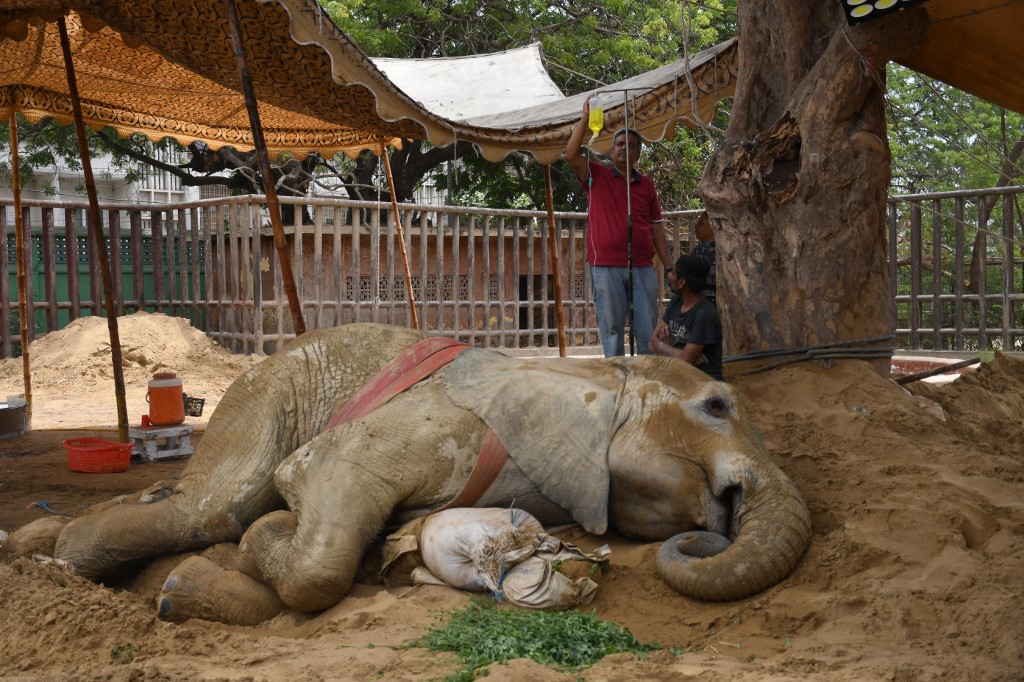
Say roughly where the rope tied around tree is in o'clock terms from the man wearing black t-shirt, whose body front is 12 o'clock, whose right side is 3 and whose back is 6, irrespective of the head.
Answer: The rope tied around tree is roughly at 8 o'clock from the man wearing black t-shirt.

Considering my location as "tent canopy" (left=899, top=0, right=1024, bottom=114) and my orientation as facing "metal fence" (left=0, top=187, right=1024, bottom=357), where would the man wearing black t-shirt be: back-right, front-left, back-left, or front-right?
front-left

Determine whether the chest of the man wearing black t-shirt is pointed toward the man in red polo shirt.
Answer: no

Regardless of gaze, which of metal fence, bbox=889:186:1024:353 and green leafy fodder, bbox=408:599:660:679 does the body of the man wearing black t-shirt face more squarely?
the green leafy fodder

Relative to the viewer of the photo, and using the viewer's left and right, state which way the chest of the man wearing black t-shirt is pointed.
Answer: facing the viewer and to the left of the viewer

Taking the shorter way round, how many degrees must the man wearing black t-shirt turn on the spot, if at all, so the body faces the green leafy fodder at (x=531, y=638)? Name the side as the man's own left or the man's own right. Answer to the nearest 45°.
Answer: approximately 45° to the man's own left

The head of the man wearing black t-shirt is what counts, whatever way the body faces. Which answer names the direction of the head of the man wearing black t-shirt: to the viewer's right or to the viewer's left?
to the viewer's left

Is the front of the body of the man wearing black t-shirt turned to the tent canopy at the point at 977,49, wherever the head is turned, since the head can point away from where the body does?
no

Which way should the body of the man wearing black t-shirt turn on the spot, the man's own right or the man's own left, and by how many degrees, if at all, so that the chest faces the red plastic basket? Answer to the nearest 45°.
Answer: approximately 45° to the man's own right

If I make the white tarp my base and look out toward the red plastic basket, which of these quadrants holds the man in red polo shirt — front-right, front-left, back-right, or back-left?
front-left

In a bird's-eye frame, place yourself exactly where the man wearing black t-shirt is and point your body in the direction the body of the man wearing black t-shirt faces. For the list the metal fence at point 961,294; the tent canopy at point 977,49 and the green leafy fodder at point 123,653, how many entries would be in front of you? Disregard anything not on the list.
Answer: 1

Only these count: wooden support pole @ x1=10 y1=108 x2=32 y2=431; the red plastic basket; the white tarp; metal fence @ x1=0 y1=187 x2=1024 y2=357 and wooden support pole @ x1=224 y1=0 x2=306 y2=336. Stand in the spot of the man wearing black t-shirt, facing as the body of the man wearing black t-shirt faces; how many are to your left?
0

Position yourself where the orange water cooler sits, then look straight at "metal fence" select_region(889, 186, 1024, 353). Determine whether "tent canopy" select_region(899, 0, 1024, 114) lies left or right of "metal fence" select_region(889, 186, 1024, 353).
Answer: right

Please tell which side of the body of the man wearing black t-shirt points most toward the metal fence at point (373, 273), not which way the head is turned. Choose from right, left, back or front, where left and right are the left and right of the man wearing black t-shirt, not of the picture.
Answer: right

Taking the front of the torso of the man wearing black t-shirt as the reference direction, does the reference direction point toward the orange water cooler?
no

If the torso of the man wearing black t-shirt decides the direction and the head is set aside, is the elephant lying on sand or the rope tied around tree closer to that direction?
the elephant lying on sand

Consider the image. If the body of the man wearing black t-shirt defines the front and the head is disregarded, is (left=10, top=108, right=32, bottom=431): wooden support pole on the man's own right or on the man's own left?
on the man's own right

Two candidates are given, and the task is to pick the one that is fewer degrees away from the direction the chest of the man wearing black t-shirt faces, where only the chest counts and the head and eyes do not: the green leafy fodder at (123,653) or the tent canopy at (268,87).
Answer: the green leafy fodder

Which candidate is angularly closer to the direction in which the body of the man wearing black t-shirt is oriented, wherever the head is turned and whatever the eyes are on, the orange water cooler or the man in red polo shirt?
the orange water cooler
